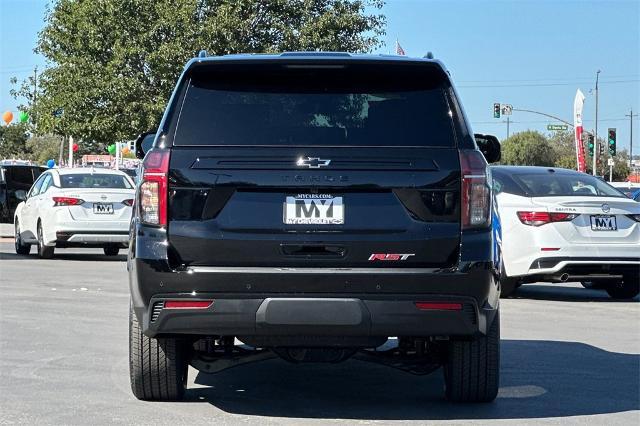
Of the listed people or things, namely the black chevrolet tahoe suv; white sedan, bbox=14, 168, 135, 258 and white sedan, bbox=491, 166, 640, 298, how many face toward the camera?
0

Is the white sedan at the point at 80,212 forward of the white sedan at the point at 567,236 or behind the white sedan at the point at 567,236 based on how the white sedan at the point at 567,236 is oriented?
forward

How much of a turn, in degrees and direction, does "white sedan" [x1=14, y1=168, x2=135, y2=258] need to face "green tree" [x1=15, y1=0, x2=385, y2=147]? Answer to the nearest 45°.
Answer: approximately 45° to its right

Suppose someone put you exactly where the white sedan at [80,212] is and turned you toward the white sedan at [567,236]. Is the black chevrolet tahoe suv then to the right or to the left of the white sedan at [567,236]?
right

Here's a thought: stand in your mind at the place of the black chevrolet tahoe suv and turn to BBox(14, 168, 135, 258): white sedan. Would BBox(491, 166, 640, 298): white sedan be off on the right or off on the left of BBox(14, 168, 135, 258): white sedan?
right

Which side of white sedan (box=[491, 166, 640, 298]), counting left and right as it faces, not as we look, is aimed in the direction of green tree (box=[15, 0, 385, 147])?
front

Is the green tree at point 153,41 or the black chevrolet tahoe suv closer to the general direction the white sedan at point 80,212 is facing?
the green tree

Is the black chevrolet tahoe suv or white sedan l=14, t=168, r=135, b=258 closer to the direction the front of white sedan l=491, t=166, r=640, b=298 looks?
the white sedan

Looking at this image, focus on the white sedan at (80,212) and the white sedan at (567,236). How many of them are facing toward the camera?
0

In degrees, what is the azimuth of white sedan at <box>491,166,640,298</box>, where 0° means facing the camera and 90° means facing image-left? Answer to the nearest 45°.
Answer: approximately 135°

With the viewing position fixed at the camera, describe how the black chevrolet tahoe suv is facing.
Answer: facing away from the viewer

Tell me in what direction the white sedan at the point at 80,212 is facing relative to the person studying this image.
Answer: facing away from the viewer and to the left of the viewer
